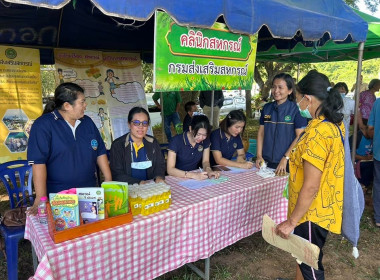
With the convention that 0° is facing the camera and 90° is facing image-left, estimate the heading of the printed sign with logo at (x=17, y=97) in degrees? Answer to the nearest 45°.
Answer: approximately 0°

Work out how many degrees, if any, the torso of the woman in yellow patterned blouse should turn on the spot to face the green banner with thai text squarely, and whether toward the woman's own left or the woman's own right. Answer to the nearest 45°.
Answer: approximately 45° to the woman's own right

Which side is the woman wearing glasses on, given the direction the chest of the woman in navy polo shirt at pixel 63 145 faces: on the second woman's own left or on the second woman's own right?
on the second woman's own left

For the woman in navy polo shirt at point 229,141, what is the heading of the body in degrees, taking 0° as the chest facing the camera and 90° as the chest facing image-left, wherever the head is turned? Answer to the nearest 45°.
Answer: approximately 315°

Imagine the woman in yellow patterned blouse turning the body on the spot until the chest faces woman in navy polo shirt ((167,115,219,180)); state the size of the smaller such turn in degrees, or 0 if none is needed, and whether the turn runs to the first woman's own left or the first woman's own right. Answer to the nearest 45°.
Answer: approximately 45° to the first woman's own right

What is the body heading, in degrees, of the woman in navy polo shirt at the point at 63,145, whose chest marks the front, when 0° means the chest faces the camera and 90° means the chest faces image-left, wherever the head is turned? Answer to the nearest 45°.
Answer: approximately 315°

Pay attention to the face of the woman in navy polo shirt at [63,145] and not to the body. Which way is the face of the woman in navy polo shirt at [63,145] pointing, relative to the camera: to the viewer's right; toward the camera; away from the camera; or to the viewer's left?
to the viewer's right

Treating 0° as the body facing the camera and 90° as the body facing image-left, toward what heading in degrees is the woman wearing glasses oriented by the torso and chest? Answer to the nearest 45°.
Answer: approximately 0°

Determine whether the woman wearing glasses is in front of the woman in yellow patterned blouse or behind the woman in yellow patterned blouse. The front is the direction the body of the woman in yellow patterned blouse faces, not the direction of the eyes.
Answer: in front

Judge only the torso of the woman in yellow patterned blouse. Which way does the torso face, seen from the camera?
to the viewer's left

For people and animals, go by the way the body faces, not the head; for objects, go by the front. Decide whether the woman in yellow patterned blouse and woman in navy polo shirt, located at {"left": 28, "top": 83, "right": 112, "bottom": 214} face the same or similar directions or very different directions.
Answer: very different directions

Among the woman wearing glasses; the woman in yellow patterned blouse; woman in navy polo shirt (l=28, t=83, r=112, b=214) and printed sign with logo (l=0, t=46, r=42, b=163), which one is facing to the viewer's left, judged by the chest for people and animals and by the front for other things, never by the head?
the woman in yellow patterned blouse

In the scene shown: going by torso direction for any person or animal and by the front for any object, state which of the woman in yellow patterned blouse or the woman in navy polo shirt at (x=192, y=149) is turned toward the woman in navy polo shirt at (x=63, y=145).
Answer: the woman in yellow patterned blouse
